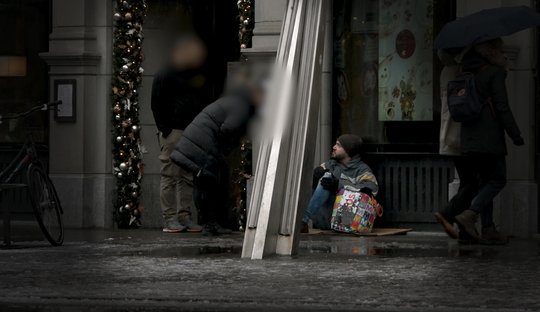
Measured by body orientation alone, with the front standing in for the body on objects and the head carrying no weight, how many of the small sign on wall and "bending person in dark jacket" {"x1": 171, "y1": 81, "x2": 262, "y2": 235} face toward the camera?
1

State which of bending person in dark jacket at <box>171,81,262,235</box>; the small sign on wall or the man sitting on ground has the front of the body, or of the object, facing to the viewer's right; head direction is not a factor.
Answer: the bending person in dark jacket

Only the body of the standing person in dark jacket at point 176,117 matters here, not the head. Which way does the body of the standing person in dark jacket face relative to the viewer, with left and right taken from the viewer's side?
facing the viewer and to the right of the viewer

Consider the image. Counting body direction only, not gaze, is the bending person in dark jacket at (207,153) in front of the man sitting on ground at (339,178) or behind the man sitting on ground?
in front

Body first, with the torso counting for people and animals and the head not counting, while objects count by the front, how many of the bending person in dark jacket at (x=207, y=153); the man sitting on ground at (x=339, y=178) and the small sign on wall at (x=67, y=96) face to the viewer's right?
1

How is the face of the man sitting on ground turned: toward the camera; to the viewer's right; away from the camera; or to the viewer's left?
to the viewer's left

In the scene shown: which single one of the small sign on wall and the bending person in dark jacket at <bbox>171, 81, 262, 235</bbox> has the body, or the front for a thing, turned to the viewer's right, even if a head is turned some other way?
the bending person in dark jacket

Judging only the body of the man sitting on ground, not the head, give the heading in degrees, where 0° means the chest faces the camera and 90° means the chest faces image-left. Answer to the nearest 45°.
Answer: approximately 45°

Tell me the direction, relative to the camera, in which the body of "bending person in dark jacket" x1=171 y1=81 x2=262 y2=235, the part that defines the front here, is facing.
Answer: to the viewer's right

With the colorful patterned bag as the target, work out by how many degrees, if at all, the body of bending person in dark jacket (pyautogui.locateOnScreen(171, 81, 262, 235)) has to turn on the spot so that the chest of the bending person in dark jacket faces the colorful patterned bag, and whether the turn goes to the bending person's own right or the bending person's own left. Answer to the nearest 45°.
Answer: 0° — they already face it

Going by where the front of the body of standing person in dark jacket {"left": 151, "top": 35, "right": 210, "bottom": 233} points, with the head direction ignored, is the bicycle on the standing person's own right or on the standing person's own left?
on the standing person's own right

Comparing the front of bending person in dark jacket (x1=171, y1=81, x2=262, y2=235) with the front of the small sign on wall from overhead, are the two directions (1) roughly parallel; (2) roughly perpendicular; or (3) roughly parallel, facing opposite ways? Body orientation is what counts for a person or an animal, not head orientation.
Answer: roughly perpendicular
